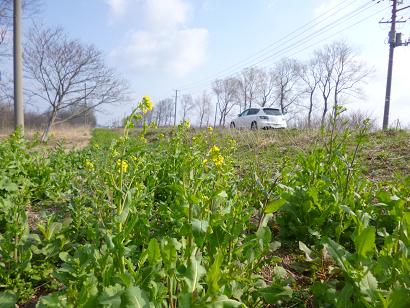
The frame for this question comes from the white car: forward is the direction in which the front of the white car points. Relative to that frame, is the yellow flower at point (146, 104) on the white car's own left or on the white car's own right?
on the white car's own left

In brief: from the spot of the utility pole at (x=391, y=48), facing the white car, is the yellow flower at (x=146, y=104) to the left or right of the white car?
left
